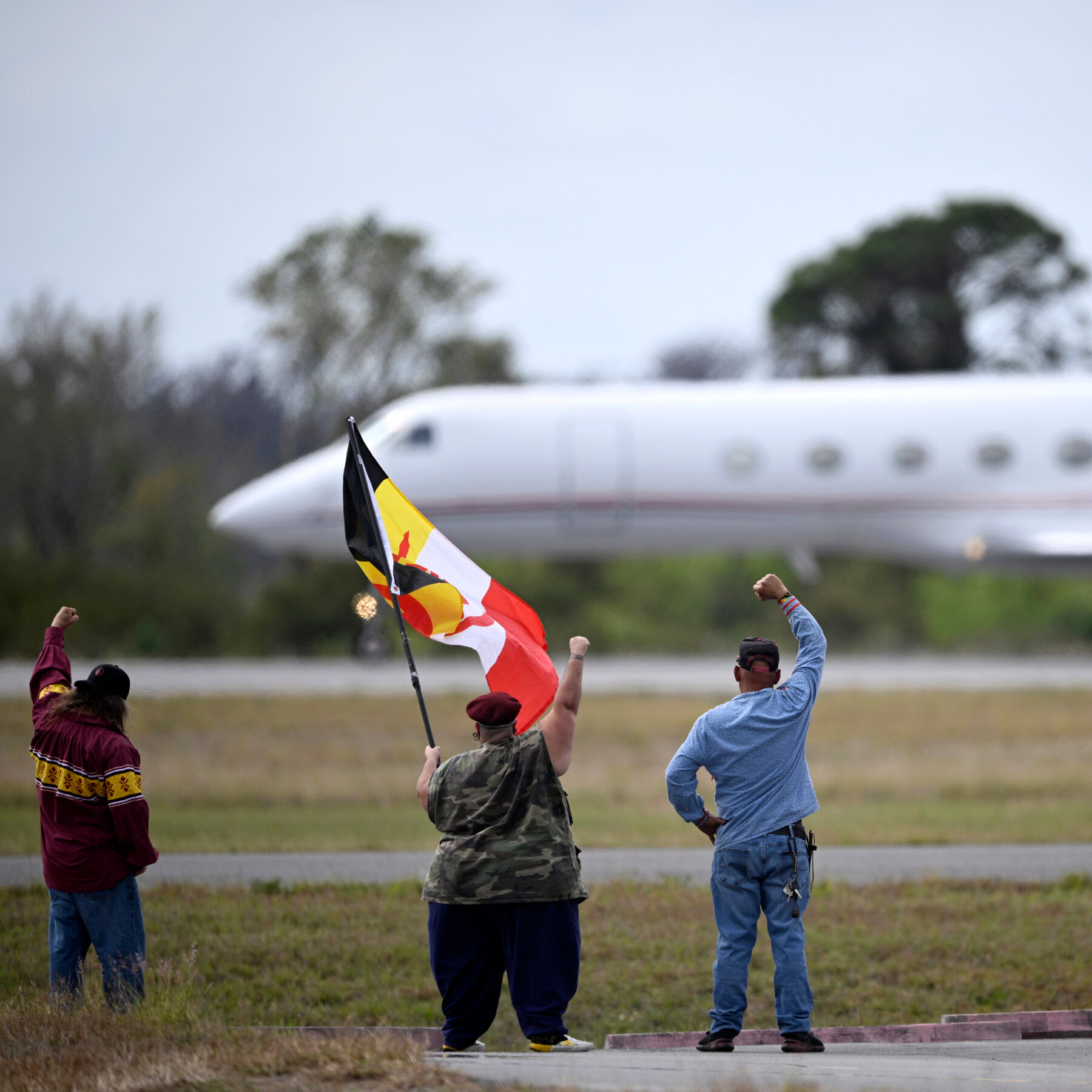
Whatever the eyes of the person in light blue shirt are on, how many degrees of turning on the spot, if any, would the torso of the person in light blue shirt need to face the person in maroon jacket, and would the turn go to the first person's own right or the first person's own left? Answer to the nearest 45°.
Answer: approximately 90° to the first person's own left

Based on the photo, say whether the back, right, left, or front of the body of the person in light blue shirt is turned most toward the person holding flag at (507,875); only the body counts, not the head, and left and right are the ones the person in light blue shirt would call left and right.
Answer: left

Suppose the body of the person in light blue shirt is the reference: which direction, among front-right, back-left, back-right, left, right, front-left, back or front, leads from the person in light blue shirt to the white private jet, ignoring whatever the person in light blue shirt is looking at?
front

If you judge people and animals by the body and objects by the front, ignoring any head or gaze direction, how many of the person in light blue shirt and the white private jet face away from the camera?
1

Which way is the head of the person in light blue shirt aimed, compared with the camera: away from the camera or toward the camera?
away from the camera

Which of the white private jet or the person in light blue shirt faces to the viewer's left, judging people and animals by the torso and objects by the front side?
the white private jet

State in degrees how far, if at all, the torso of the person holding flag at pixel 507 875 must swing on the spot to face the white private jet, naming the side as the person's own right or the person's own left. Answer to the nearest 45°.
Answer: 0° — they already face it

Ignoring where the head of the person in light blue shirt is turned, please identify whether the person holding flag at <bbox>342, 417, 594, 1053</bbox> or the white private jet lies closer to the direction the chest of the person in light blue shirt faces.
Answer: the white private jet

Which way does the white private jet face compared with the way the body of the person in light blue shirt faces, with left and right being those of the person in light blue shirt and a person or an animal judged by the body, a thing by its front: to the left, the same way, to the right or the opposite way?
to the left

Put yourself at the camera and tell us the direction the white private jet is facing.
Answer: facing to the left of the viewer

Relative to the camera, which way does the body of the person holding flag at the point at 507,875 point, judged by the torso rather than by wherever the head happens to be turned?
away from the camera

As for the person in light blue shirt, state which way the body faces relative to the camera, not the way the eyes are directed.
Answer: away from the camera

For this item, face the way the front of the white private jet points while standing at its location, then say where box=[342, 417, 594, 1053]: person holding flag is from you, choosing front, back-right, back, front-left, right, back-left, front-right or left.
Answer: left

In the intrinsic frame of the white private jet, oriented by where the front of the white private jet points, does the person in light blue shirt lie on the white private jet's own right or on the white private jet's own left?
on the white private jet's own left

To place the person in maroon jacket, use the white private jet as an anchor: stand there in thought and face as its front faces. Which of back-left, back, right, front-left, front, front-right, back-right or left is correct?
left

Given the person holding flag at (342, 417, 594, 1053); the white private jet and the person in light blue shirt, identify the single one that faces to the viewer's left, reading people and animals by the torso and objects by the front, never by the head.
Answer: the white private jet

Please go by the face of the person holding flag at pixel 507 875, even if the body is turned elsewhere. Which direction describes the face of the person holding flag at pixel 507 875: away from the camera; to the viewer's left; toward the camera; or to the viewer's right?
away from the camera
